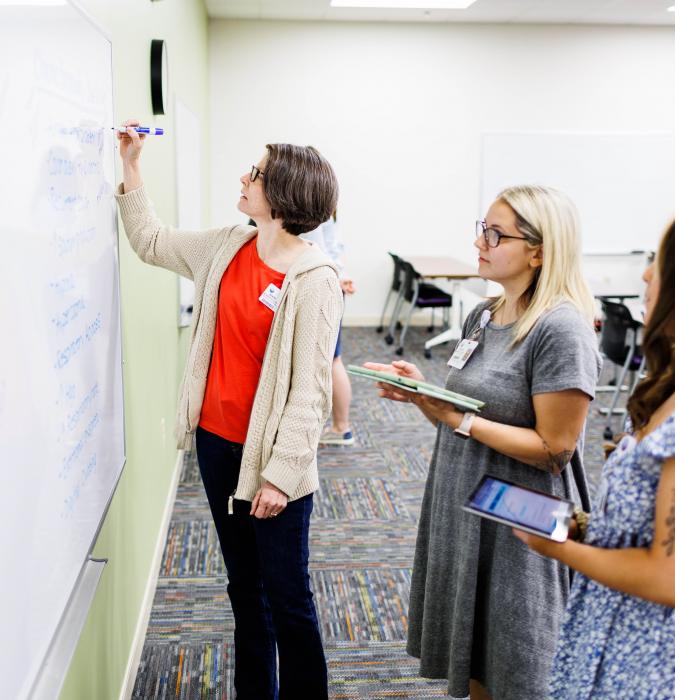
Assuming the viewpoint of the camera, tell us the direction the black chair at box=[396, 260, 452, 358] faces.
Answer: facing away from the viewer and to the right of the viewer

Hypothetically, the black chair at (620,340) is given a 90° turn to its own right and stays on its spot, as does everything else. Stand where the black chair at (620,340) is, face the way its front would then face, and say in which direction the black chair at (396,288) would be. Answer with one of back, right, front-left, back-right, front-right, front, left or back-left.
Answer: back

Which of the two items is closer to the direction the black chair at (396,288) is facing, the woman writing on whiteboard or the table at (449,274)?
the table

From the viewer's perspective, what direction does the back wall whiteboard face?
toward the camera

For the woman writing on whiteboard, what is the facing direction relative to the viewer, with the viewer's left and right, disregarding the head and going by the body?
facing the viewer and to the left of the viewer

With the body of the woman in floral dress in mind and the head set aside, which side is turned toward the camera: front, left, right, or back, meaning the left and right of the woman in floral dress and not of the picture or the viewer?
left

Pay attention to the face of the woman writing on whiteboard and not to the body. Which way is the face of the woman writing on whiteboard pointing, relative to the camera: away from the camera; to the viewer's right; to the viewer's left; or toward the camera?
to the viewer's left

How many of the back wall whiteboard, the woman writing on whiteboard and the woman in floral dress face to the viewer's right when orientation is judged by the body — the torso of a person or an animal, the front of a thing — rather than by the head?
0

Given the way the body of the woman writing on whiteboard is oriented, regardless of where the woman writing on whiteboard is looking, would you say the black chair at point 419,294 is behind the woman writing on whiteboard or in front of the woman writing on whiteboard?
behind

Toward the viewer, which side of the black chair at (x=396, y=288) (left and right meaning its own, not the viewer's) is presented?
right

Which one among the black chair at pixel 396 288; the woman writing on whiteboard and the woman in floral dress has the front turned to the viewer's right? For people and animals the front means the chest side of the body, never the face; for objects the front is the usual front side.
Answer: the black chair

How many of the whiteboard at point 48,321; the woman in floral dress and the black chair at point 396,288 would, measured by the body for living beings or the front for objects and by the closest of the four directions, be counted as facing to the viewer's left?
1

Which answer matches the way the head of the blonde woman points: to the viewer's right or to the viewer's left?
to the viewer's left

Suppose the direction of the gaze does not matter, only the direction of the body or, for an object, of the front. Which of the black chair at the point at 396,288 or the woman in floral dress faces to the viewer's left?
the woman in floral dress

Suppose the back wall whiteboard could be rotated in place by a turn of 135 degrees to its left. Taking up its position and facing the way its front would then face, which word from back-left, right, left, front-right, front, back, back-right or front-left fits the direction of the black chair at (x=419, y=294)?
back

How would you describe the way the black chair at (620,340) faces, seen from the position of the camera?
facing away from the viewer and to the right of the viewer
